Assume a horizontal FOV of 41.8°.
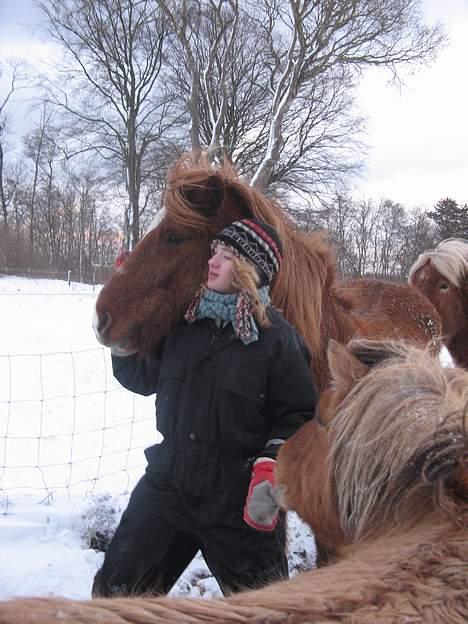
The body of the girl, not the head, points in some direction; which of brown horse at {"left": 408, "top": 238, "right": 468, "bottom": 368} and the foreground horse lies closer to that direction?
the foreground horse

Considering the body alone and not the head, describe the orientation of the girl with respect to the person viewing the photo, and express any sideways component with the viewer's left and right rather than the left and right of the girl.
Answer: facing the viewer and to the left of the viewer

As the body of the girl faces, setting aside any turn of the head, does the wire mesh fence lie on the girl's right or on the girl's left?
on the girl's right
